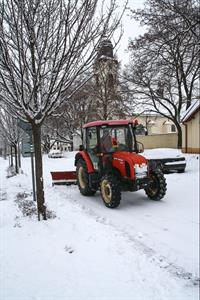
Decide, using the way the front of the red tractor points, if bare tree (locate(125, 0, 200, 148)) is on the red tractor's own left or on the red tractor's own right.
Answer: on the red tractor's own left

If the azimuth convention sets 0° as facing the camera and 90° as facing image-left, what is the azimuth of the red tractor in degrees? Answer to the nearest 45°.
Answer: approximately 315°

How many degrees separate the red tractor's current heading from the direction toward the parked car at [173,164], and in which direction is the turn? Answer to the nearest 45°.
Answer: approximately 90° to its left

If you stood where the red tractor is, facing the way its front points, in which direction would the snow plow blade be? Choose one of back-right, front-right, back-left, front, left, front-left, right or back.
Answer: back

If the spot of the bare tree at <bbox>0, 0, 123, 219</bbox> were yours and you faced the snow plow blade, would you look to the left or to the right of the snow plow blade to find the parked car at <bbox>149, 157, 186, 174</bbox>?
right
